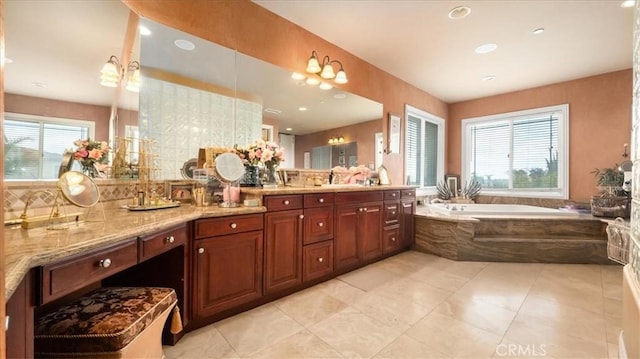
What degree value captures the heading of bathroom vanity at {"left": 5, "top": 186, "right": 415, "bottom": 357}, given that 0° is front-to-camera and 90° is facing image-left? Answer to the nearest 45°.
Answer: approximately 315°

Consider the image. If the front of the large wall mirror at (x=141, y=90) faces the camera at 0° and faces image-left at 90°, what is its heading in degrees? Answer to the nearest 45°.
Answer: approximately 315°

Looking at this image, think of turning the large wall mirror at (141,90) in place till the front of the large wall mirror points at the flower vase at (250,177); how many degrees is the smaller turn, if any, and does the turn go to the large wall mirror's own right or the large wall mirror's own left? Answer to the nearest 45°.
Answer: approximately 45° to the large wall mirror's own left

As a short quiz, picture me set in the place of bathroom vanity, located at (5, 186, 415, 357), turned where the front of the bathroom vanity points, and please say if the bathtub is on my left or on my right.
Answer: on my left

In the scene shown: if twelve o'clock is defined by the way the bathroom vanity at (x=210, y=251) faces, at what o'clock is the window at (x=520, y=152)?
The window is roughly at 10 o'clock from the bathroom vanity.
